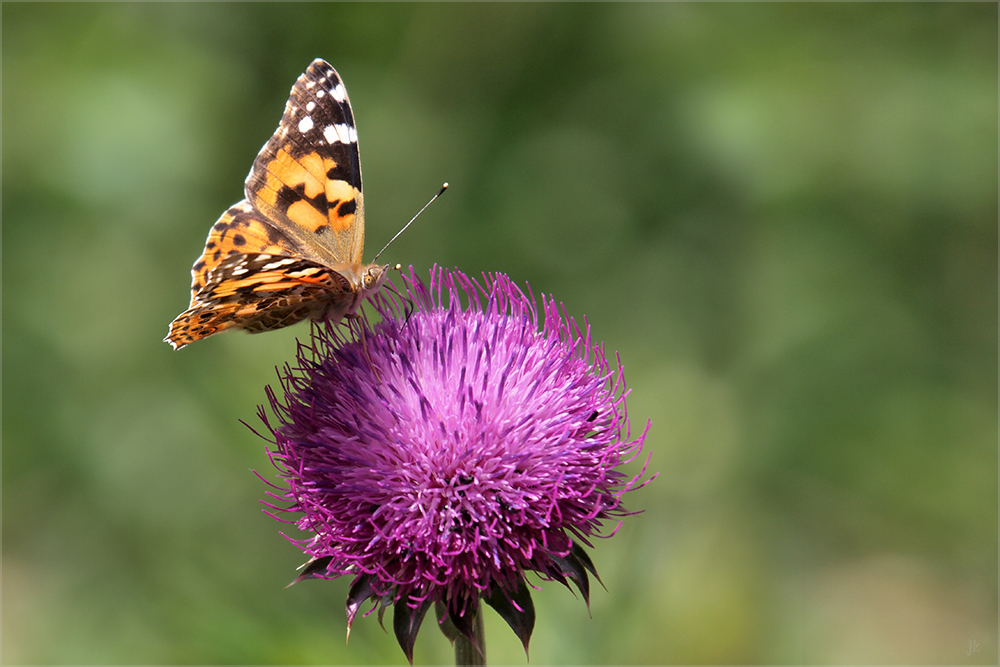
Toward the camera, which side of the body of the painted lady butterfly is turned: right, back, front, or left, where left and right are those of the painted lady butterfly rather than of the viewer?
right
